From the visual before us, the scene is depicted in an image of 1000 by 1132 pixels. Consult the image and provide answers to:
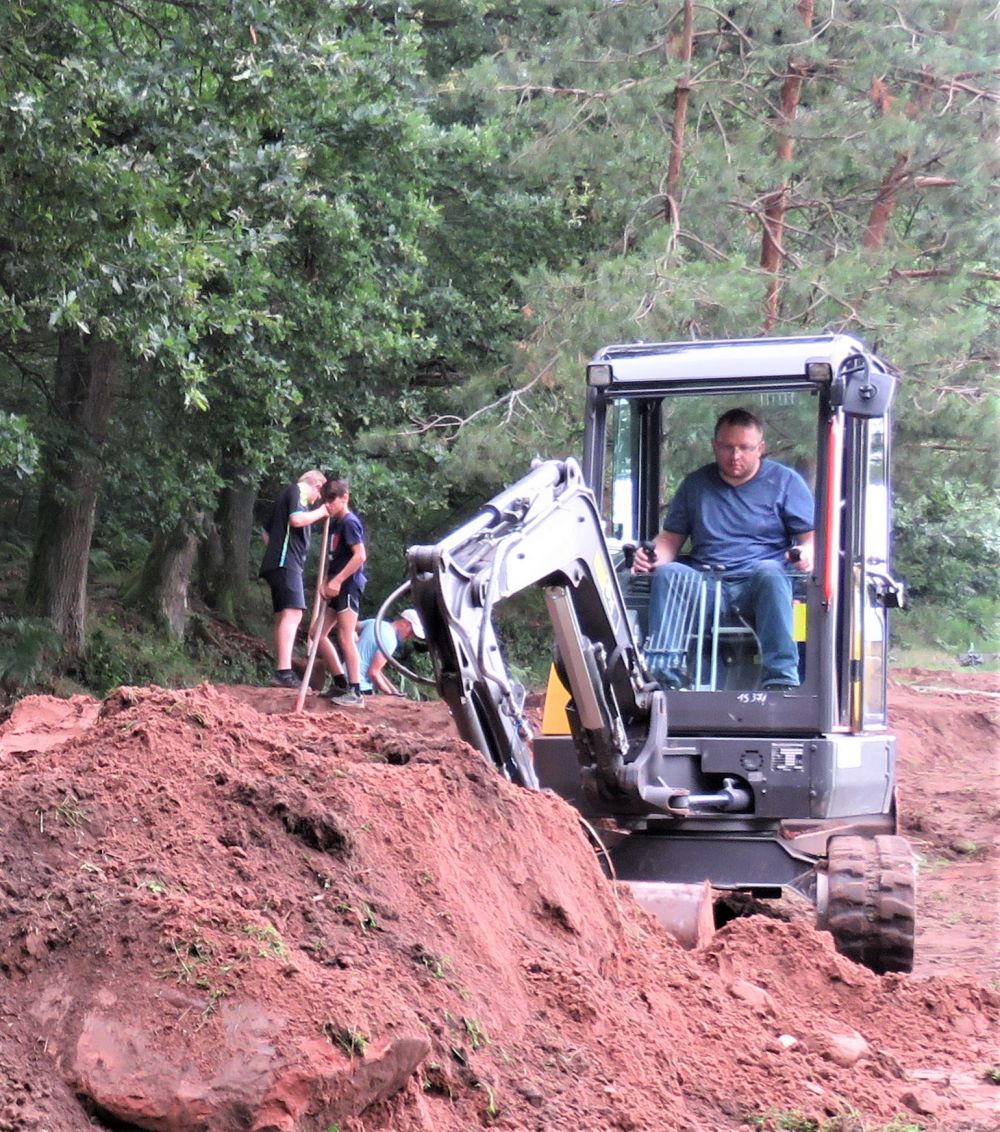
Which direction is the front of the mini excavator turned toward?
toward the camera

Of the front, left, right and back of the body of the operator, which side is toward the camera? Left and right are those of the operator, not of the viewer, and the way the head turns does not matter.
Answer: front
